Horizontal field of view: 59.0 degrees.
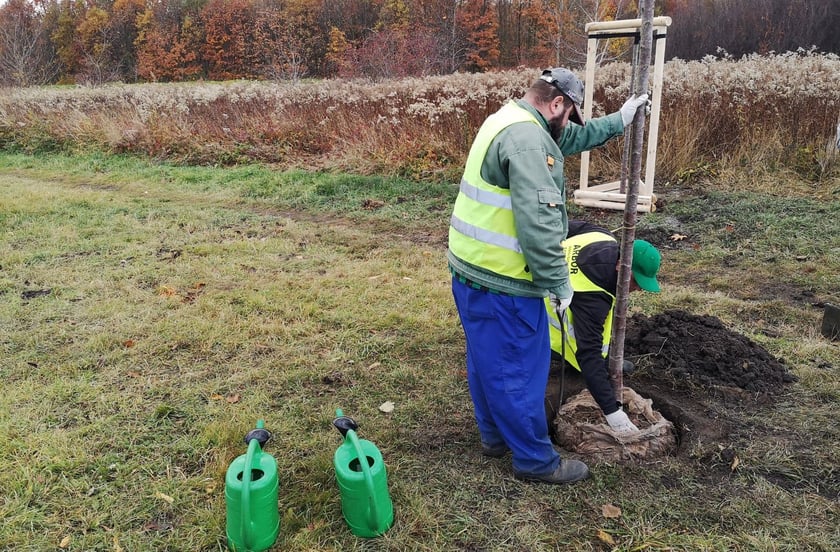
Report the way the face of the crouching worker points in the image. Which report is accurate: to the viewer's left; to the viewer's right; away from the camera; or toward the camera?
to the viewer's right

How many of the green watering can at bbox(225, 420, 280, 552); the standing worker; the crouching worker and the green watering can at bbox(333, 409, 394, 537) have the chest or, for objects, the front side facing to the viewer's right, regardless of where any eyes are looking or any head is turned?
2

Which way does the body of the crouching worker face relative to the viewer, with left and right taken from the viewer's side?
facing to the right of the viewer

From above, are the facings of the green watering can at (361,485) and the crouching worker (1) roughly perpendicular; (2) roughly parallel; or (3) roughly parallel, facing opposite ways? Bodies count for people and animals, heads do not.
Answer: roughly perpendicular

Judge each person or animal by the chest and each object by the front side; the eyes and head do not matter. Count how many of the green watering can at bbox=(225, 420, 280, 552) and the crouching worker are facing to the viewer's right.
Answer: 1

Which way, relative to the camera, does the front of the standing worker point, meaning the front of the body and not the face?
to the viewer's right

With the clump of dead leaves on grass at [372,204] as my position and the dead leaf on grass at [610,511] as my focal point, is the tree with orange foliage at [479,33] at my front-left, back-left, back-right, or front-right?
back-left

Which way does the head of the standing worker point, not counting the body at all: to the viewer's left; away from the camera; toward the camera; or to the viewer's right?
to the viewer's right
